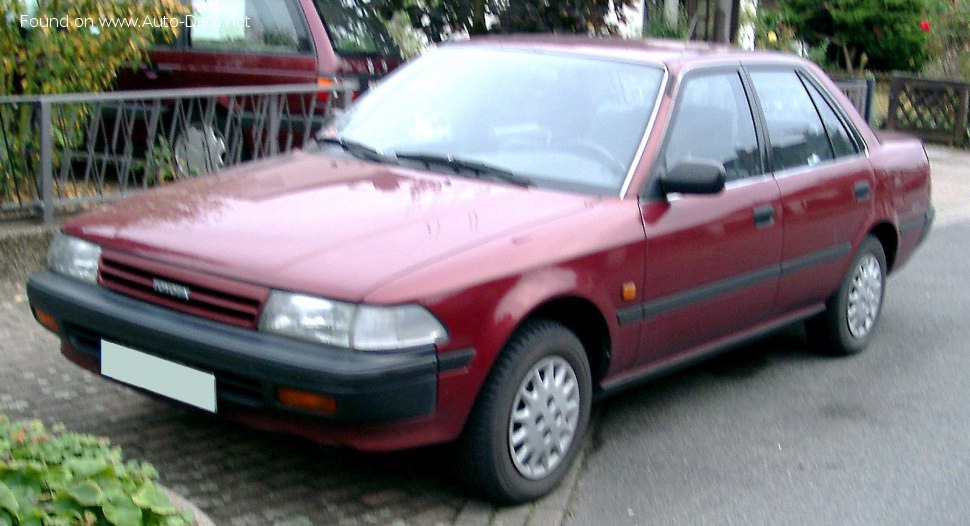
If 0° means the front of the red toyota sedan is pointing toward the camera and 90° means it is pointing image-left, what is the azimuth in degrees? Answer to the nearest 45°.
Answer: approximately 45°

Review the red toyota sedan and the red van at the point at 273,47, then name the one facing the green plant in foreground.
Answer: the red toyota sedan

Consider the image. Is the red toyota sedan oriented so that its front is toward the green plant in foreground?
yes

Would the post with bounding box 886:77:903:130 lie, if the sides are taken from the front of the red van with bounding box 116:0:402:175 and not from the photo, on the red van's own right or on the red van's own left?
on the red van's own right

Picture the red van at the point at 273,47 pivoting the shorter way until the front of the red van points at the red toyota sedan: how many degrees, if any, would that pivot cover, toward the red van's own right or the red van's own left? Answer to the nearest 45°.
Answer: approximately 135° to the red van's own left

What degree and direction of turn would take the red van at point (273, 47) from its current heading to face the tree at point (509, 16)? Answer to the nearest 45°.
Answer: approximately 90° to its right

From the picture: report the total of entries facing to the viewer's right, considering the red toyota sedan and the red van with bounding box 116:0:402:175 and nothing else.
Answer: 0

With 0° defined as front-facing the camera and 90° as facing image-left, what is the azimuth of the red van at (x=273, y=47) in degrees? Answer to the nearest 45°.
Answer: approximately 135°

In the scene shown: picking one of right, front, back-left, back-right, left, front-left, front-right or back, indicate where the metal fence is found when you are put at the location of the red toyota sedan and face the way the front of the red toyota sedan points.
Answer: right
